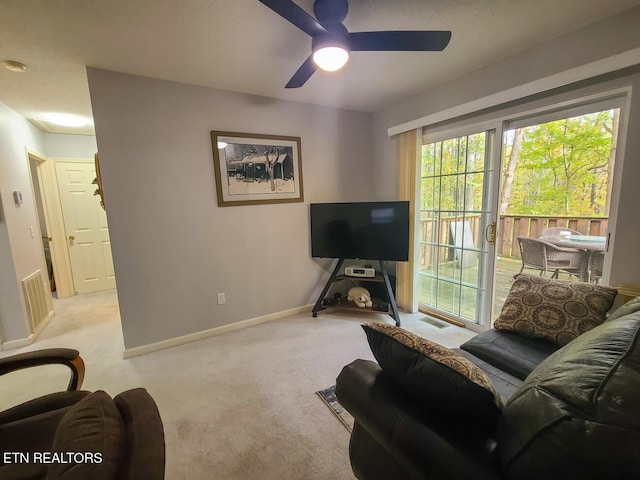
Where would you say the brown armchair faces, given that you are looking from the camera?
facing to the right of the viewer

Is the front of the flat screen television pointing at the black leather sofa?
yes

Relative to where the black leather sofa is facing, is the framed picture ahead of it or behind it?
ahead

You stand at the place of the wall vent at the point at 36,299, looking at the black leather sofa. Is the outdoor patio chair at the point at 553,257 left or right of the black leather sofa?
left

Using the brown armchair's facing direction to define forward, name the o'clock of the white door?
The white door is roughly at 9 o'clock from the brown armchair.

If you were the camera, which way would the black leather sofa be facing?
facing away from the viewer and to the left of the viewer

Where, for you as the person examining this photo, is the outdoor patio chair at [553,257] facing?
facing away from the viewer and to the right of the viewer

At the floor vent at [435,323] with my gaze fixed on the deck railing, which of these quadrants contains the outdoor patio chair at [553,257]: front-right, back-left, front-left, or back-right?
front-right

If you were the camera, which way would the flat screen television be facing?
facing the viewer

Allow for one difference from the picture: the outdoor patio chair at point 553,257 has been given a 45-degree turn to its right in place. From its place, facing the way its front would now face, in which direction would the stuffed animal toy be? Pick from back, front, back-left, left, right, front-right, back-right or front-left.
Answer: back-right

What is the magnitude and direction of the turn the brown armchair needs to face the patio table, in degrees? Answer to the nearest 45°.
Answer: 0° — it already faces it

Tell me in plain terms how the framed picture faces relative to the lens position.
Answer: facing the viewer and to the right of the viewer

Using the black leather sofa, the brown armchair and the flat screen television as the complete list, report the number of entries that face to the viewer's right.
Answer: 1

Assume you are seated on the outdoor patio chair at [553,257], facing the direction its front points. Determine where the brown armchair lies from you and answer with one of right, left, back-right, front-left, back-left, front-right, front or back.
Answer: back-right
